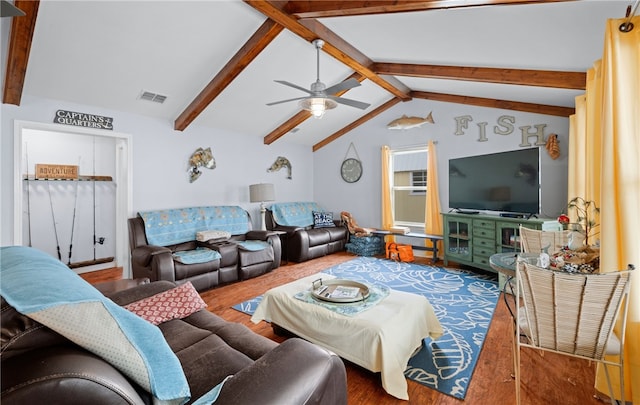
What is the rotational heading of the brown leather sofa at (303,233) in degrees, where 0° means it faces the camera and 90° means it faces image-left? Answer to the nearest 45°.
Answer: approximately 315°

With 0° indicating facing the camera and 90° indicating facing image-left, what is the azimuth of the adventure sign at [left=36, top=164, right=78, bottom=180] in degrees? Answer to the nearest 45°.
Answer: approximately 0°
